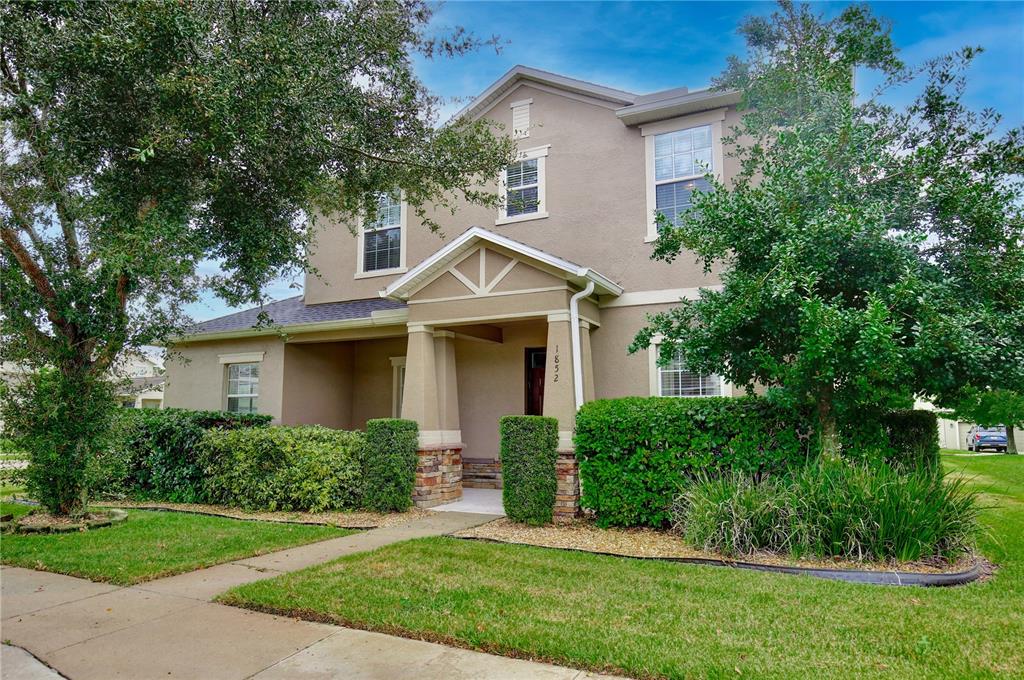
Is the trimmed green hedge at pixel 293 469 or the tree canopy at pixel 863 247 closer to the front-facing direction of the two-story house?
the trimmed green hedge

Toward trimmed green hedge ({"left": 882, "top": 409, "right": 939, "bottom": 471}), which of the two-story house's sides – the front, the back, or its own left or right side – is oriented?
left

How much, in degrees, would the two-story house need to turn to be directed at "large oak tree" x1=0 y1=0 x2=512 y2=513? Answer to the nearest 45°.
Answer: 0° — it already faces it

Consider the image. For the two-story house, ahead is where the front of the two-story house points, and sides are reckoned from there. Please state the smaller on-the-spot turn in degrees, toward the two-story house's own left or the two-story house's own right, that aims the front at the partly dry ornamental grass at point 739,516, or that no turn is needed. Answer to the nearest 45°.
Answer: approximately 45° to the two-story house's own left

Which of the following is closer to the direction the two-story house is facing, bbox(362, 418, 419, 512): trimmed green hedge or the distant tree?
the trimmed green hedge

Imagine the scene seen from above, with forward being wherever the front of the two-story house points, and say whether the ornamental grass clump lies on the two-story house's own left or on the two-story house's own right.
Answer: on the two-story house's own left

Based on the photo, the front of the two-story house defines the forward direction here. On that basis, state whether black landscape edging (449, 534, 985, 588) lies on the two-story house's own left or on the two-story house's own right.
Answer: on the two-story house's own left

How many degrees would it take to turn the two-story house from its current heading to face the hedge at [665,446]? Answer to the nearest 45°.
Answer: approximately 45° to its left

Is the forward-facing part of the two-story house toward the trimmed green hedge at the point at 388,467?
yes

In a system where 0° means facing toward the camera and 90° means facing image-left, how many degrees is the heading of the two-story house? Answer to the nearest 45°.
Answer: approximately 45°
